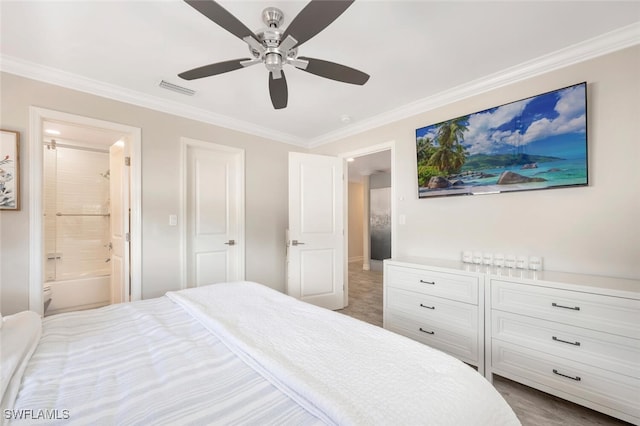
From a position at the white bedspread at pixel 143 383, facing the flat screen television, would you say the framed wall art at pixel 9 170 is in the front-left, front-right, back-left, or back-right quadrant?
back-left

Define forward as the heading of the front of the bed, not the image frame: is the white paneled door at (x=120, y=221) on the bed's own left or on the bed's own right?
on the bed's own left

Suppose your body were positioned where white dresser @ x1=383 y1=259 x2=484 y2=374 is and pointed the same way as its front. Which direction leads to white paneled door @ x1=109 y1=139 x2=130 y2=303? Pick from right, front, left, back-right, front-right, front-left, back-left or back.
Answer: front-right

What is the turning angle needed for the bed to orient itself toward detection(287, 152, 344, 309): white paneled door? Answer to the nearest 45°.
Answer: approximately 45° to its left

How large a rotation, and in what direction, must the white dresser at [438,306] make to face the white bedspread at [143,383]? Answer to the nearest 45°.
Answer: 0° — it already faces it

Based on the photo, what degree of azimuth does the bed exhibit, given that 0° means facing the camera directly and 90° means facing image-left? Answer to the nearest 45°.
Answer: approximately 225°

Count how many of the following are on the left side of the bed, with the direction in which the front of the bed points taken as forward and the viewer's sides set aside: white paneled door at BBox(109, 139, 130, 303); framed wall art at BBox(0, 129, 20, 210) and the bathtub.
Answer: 3

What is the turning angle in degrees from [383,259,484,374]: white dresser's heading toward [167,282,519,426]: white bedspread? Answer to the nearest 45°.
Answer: approximately 45° to its left

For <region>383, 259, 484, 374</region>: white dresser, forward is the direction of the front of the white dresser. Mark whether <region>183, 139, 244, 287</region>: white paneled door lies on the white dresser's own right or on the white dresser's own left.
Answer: on the white dresser's own right

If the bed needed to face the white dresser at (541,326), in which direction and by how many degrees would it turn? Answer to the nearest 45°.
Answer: approximately 45° to its right
